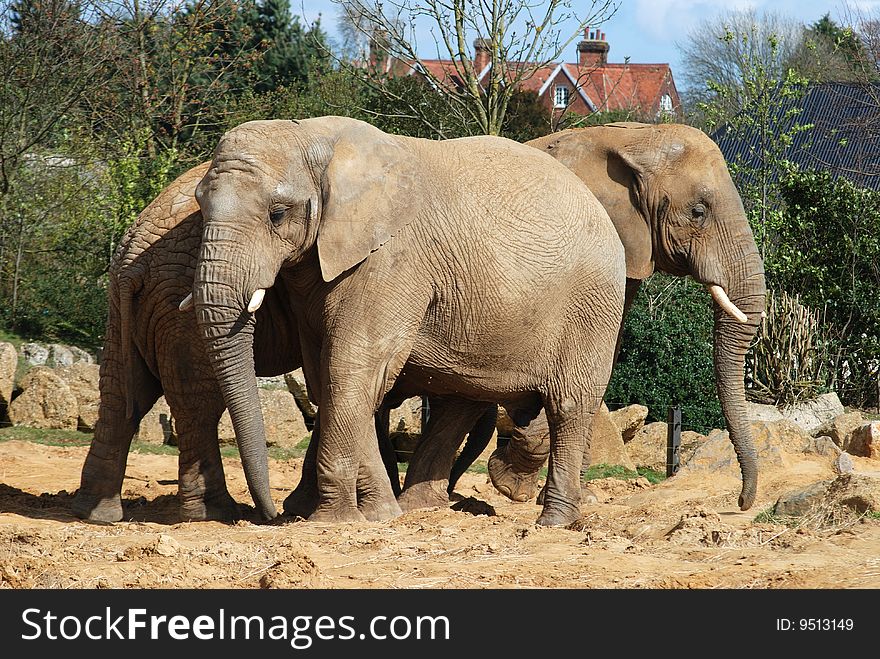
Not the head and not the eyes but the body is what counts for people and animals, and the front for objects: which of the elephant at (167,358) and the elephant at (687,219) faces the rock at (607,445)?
the elephant at (167,358)

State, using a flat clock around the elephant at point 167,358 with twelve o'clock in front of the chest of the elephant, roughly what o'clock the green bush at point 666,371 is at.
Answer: The green bush is roughly at 12 o'clock from the elephant.

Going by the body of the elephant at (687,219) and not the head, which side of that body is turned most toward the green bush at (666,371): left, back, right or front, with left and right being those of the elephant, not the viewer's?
left

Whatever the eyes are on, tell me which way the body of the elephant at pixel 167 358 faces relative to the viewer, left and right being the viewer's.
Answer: facing away from the viewer and to the right of the viewer

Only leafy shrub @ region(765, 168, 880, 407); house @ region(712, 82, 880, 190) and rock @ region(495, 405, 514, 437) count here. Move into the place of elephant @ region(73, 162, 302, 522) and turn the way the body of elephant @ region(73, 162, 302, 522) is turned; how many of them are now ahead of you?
3

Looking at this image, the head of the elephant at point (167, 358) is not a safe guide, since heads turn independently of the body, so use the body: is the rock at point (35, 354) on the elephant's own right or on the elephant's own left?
on the elephant's own left

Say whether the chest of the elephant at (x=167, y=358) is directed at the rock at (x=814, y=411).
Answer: yes

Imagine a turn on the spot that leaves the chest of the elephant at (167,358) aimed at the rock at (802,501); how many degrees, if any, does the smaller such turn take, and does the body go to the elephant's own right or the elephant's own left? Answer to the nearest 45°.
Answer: approximately 45° to the elephant's own right

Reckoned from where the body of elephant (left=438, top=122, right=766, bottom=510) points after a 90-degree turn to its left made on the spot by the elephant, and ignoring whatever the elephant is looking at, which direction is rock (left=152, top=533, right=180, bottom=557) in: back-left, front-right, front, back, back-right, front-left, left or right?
back-left

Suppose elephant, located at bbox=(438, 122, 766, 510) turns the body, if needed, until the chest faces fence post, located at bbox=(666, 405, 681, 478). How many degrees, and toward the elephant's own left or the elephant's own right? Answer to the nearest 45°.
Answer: approximately 90° to the elephant's own left

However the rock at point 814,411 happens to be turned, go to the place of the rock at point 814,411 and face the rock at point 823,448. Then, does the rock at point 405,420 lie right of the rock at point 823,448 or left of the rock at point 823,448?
right

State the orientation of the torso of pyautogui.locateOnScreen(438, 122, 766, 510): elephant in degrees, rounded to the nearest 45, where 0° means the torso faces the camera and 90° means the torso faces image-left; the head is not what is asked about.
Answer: approximately 270°

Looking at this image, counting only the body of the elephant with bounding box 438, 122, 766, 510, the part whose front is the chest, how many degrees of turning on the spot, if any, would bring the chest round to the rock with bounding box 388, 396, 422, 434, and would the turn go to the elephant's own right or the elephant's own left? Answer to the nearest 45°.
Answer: approximately 135° to the elephant's own left

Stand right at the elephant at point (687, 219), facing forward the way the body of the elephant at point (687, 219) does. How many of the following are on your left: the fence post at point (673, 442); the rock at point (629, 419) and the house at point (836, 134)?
3
